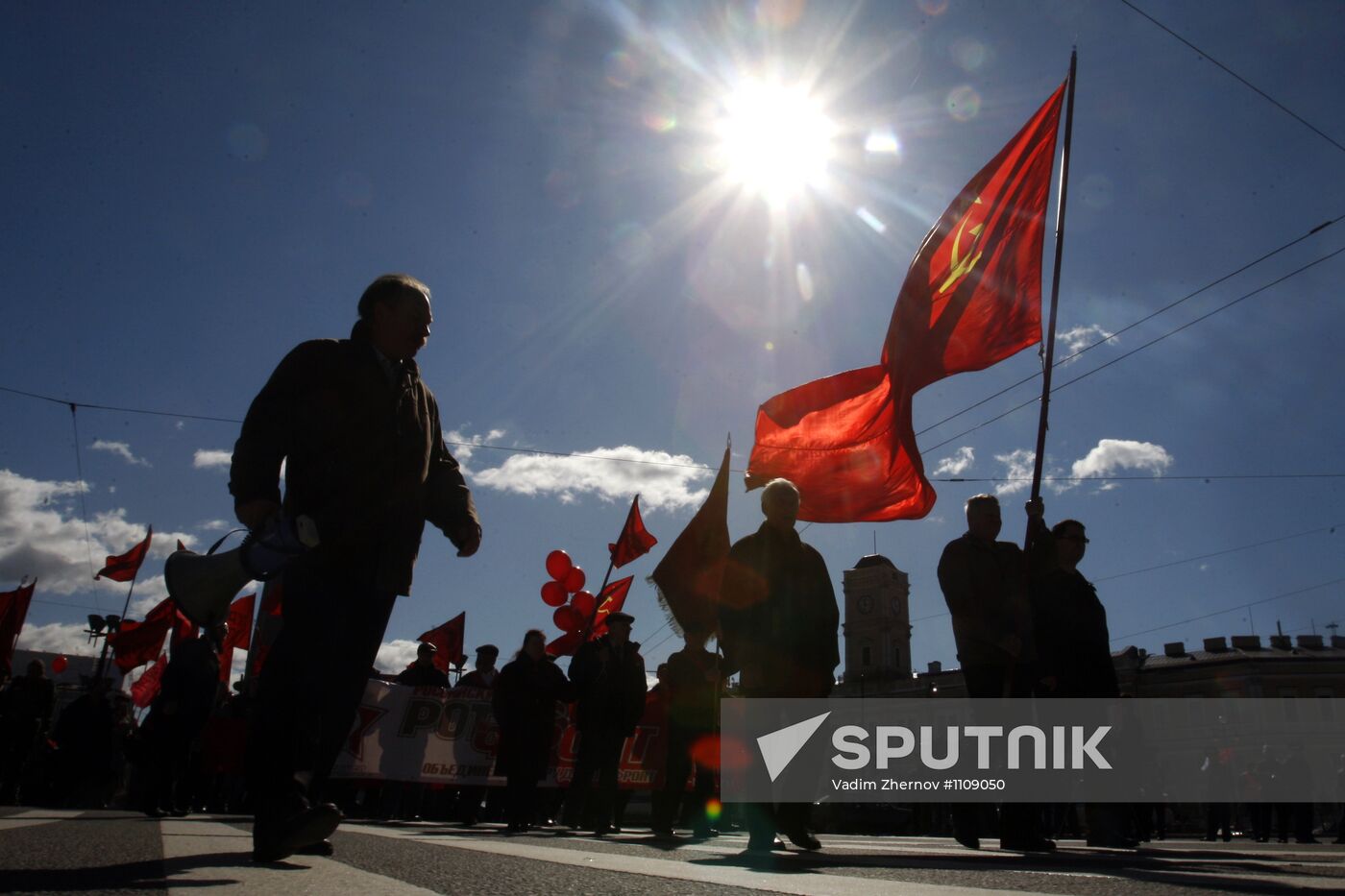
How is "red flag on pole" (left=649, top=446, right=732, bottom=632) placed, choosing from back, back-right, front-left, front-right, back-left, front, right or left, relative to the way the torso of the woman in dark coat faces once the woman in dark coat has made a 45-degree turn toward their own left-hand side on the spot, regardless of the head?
left

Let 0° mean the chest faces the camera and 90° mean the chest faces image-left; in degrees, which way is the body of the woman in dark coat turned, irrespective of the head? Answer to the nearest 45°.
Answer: approximately 0°

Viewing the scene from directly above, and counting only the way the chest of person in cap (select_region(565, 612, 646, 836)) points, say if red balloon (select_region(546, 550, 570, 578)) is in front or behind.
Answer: behind

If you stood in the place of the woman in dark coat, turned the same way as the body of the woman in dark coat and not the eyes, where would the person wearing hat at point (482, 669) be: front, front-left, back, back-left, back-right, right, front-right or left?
back

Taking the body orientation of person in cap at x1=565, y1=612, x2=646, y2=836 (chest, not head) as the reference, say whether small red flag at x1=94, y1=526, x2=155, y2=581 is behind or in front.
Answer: behind

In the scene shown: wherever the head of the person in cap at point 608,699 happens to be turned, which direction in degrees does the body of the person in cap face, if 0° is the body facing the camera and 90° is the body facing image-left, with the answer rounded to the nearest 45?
approximately 315°

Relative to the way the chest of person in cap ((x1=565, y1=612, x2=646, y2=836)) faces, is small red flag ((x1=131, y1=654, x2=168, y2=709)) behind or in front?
behind
